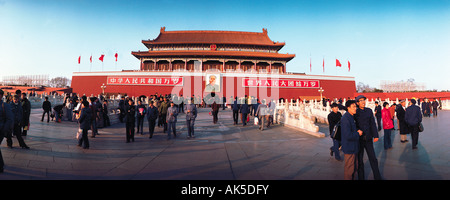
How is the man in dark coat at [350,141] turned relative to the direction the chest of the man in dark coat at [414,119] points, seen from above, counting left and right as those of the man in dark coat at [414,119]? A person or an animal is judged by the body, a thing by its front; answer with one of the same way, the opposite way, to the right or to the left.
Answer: to the right

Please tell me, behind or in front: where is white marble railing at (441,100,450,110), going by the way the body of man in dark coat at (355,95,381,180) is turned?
behind

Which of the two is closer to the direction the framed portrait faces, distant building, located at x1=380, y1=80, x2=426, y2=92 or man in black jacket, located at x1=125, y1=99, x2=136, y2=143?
the man in black jacket
